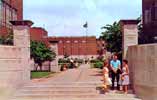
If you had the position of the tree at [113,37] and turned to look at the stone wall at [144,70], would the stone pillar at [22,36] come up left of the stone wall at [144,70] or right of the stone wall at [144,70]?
right

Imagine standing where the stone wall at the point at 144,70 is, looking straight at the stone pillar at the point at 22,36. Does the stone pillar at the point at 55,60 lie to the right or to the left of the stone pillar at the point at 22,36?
right

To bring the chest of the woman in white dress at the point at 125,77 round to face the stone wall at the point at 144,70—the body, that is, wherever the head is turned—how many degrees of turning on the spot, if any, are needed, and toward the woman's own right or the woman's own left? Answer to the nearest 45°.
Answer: approximately 135° to the woman's own left
